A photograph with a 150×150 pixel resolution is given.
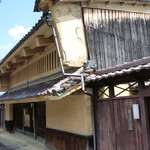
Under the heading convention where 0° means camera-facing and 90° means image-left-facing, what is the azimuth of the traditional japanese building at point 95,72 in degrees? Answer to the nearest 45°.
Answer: approximately 45°
